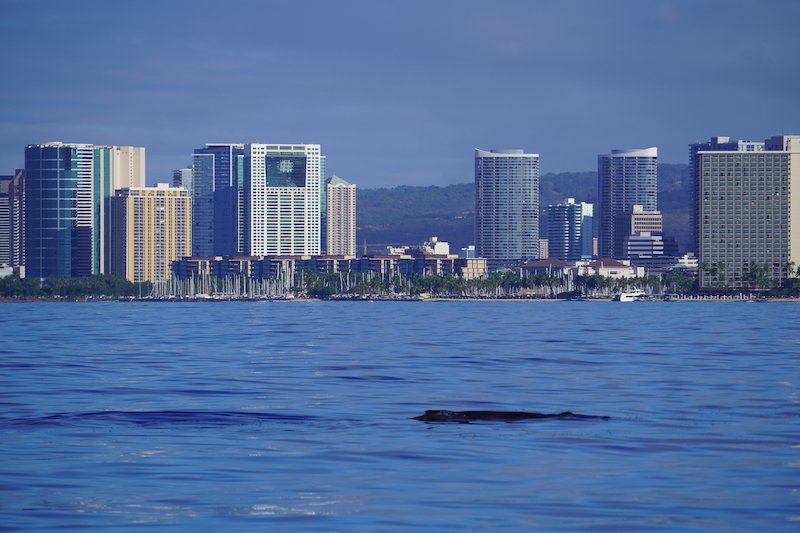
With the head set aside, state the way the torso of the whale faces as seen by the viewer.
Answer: to the viewer's left
